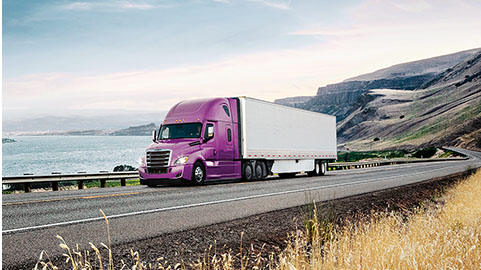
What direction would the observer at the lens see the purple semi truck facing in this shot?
facing the viewer and to the left of the viewer

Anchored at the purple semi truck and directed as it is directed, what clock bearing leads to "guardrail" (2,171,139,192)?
The guardrail is roughly at 1 o'clock from the purple semi truck.
